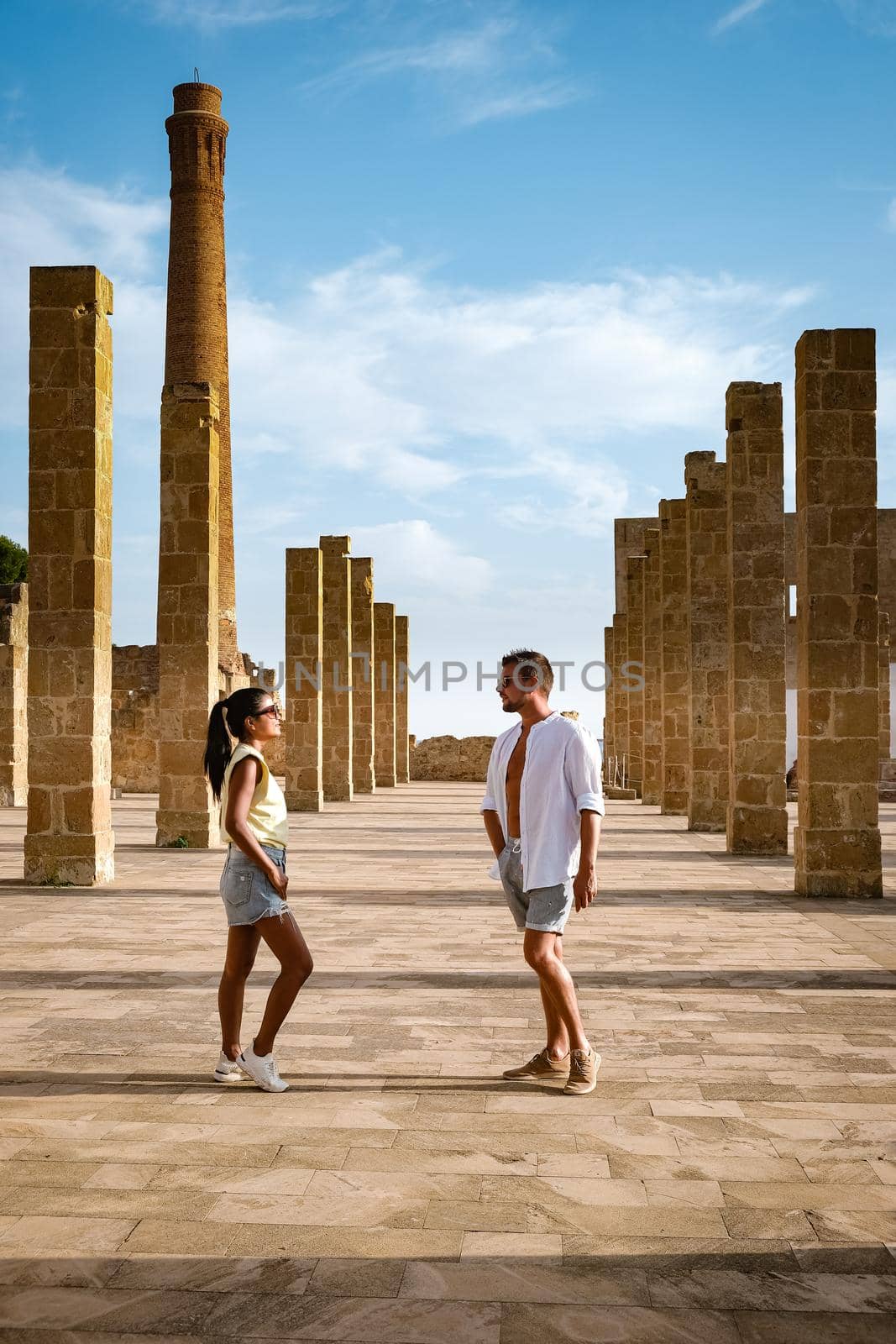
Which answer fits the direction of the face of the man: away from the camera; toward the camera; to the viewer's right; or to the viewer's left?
to the viewer's left

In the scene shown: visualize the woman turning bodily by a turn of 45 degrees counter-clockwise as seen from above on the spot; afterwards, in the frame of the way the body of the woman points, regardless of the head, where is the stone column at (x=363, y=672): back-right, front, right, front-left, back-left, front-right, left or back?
front-left

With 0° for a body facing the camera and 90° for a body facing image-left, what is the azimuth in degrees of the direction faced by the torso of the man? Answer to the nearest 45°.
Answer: approximately 45°

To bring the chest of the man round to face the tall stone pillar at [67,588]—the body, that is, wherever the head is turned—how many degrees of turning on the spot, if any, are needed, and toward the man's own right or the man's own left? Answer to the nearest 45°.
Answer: approximately 90° to the man's own right

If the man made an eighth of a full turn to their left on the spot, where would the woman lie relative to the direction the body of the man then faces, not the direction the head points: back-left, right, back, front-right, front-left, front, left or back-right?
right

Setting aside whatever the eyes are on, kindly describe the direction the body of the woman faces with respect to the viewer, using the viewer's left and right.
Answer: facing to the right of the viewer

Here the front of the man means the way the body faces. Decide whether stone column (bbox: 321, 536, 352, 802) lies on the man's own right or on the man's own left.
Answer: on the man's own right

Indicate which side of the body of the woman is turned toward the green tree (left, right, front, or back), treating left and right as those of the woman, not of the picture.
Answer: left

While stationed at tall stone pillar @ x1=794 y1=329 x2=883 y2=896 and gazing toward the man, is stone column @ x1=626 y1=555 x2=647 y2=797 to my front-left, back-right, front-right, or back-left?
back-right

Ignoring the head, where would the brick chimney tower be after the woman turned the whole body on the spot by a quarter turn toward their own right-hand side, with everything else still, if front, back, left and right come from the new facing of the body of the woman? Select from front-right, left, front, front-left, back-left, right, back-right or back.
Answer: back

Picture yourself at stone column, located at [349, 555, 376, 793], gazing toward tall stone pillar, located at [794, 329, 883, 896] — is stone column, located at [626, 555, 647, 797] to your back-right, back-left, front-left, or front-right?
front-left

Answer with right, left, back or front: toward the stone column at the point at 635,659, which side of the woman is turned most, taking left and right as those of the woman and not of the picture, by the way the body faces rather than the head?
left

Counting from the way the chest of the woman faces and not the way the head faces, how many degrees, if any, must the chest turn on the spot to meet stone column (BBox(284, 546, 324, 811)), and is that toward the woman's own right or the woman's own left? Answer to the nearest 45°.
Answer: approximately 90° to the woman's own left

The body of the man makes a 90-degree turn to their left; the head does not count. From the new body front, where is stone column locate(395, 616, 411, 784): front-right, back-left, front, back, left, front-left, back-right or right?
back-left

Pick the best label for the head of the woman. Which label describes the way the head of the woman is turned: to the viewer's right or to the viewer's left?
to the viewer's right
